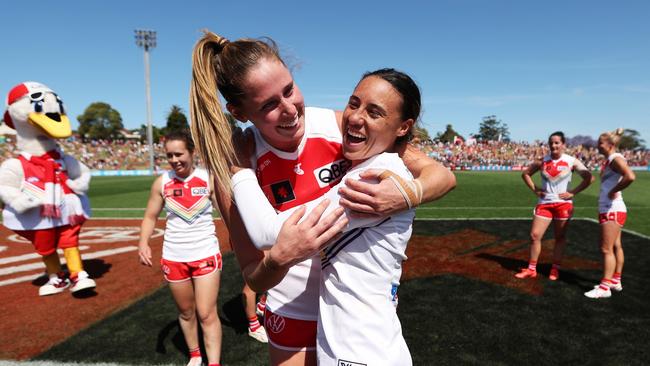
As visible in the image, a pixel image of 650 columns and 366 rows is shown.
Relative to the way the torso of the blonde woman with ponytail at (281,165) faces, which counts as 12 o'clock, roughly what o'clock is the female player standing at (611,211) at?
The female player standing is roughly at 9 o'clock from the blonde woman with ponytail.

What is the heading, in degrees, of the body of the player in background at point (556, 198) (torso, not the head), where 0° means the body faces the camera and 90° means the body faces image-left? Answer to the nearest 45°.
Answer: approximately 0°

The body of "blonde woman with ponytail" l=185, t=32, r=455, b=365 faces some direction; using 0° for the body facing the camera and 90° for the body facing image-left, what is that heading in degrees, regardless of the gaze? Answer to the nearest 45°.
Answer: approximately 315°

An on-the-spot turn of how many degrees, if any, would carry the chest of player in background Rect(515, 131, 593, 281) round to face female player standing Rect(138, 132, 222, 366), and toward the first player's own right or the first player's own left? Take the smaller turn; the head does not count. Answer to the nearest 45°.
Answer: approximately 45° to the first player's own right
